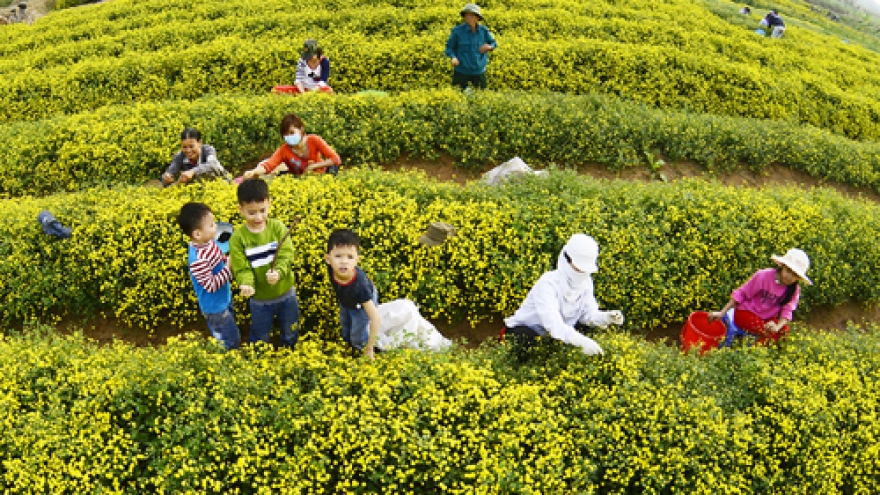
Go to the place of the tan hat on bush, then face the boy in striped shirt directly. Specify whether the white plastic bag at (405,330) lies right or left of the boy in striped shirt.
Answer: left

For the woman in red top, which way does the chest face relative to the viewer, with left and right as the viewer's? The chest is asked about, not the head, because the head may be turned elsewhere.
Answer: facing the viewer and to the left of the viewer

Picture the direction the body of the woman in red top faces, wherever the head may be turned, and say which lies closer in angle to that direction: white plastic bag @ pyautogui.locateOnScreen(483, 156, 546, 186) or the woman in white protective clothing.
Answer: the woman in white protective clothing

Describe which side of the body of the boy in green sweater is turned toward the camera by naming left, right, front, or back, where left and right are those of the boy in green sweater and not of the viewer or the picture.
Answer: front

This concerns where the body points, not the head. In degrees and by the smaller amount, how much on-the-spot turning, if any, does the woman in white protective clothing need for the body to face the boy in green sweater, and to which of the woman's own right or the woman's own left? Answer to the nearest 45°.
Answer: approximately 135° to the woman's own right

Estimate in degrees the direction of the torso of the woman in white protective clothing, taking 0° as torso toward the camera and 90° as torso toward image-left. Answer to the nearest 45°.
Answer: approximately 315°

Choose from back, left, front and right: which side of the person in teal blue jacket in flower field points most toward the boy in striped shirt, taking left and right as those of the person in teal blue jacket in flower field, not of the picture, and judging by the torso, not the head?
front

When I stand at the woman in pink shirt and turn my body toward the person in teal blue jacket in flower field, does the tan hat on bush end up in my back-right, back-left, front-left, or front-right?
front-left

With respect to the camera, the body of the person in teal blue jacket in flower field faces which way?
toward the camera

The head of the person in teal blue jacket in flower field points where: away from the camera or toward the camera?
toward the camera

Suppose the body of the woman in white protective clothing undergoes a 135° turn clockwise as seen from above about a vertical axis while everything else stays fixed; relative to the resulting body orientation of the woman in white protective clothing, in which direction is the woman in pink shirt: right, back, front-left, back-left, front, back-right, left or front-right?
back-right

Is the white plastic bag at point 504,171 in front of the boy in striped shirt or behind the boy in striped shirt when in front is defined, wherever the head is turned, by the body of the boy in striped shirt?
in front

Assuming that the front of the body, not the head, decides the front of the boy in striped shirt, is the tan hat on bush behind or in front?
in front

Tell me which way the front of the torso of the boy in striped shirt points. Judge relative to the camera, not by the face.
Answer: to the viewer's right

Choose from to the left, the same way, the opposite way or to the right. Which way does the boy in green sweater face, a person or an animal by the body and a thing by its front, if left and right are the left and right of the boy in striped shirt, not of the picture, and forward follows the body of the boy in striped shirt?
to the right

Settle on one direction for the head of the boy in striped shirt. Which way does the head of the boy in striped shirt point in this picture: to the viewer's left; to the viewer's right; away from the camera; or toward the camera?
to the viewer's right

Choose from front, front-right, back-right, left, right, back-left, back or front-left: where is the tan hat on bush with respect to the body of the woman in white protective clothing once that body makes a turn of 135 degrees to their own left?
front-left

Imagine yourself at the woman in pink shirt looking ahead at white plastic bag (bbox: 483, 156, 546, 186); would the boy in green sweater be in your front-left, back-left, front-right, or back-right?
front-left
